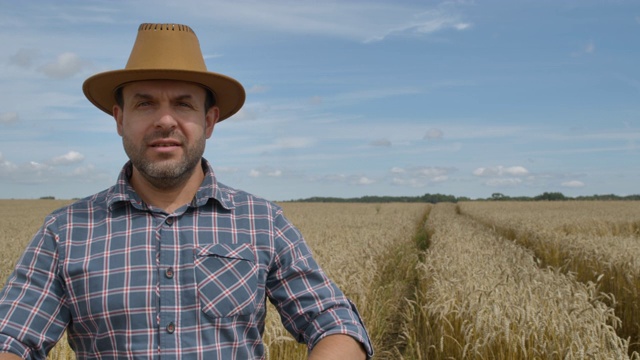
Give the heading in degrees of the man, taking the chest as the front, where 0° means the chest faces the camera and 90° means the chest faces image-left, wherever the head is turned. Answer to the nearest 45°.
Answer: approximately 0°
